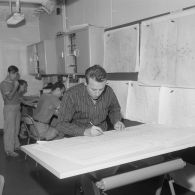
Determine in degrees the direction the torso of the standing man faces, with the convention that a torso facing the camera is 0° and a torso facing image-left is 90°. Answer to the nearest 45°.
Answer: approximately 315°

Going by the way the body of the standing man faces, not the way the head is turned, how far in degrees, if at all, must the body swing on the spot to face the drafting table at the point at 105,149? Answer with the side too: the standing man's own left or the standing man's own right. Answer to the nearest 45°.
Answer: approximately 45° to the standing man's own right

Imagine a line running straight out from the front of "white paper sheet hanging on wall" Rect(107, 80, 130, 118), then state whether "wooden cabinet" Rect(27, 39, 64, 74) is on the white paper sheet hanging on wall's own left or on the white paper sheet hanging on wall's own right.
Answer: on the white paper sheet hanging on wall's own right

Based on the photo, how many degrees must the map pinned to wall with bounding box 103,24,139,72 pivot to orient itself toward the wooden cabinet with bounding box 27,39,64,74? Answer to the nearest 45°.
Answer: approximately 90° to its right

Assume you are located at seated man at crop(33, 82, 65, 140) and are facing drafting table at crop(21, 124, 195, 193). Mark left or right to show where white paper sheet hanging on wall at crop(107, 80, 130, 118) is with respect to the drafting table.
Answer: left

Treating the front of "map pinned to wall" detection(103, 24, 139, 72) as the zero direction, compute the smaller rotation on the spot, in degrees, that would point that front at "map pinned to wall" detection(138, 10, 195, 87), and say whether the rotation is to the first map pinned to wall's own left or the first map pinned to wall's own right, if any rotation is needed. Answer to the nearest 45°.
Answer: approximately 90° to the first map pinned to wall's own left

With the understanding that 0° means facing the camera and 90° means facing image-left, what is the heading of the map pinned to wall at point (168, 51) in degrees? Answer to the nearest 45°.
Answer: approximately 45°

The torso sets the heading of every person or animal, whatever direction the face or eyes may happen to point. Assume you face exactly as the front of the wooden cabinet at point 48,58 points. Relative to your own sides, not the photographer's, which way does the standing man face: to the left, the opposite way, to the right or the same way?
to the left

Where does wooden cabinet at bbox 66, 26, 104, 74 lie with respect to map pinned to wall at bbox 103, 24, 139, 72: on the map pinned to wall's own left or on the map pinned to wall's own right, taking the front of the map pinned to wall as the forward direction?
on the map pinned to wall's own right
